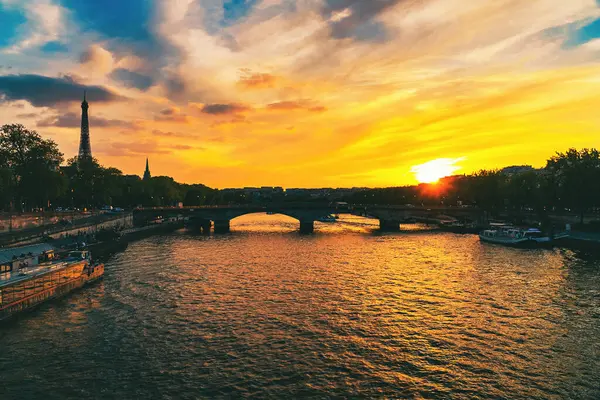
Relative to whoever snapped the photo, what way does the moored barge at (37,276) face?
facing away from the viewer and to the right of the viewer
